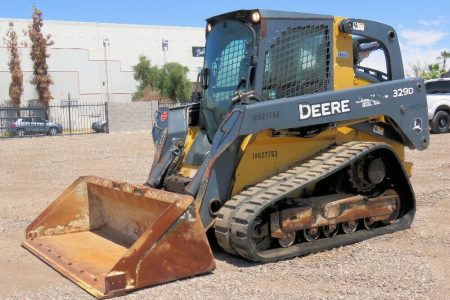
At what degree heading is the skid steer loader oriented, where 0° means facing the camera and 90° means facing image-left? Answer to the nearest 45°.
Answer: approximately 45°
